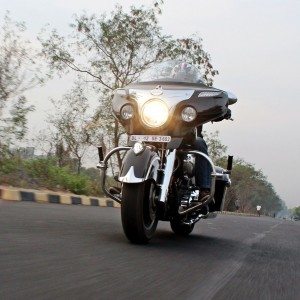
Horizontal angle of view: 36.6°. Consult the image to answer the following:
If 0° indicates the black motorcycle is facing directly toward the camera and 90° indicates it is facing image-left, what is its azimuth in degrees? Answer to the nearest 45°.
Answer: approximately 0°
